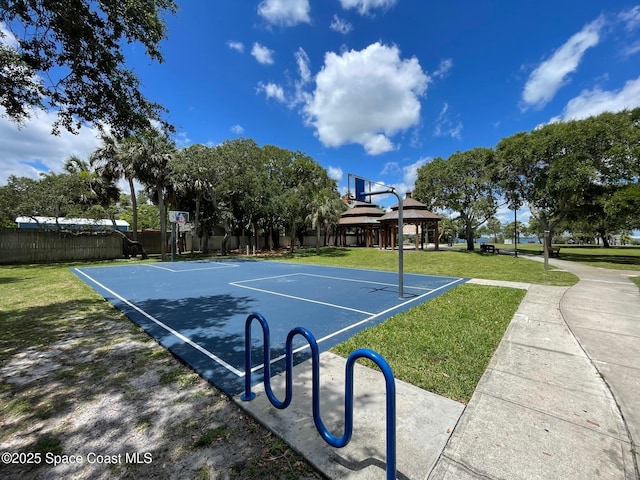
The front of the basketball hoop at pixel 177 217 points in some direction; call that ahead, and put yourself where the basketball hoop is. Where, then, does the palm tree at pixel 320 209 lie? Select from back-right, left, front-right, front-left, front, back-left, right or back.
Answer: left

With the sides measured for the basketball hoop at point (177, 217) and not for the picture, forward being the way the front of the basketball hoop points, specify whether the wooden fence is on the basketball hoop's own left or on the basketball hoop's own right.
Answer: on the basketball hoop's own right

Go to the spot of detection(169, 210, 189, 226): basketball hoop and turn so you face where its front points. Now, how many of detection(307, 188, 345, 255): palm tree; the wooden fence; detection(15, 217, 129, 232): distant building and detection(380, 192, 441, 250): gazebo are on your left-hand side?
2

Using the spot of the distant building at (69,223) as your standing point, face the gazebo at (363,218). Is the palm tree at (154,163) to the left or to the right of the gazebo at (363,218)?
right

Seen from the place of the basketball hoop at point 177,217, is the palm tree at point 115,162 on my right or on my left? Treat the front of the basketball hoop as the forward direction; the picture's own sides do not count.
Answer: on my right

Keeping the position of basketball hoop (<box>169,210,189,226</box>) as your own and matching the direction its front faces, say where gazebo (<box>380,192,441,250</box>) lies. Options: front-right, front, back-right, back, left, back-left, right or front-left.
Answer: left

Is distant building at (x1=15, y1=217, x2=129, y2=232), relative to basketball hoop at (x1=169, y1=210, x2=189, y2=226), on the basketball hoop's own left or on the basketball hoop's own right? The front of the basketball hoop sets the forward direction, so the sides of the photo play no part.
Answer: on the basketball hoop's own right

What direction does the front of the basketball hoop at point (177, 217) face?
toward the camera

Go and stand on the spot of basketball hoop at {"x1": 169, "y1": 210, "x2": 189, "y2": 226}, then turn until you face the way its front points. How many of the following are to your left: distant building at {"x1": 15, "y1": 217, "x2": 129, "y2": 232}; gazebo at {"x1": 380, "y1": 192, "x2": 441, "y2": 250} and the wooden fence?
1
